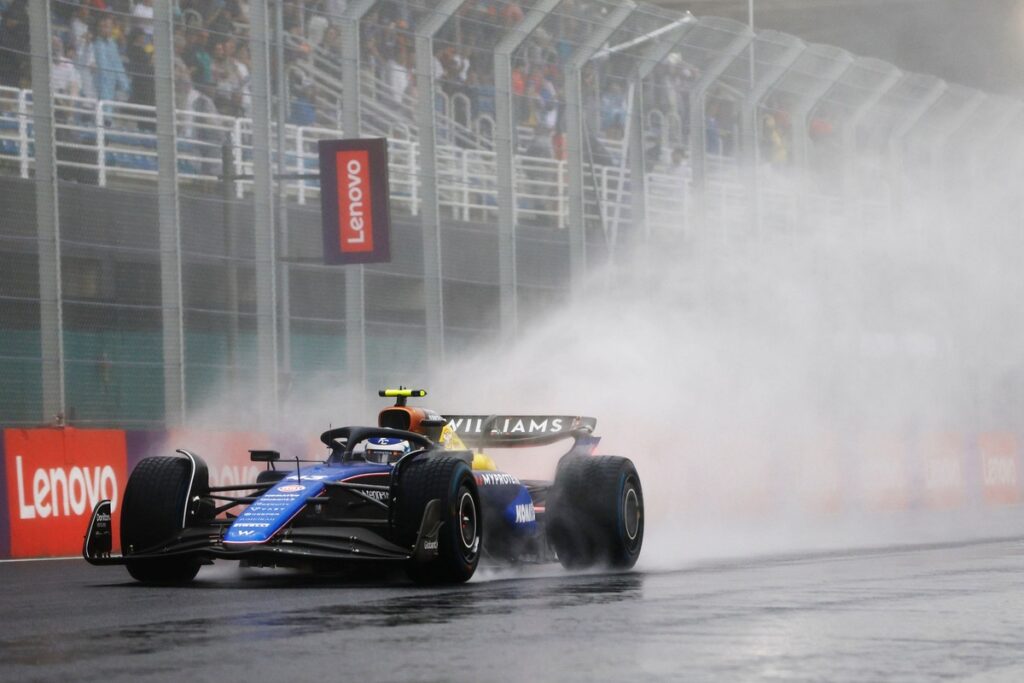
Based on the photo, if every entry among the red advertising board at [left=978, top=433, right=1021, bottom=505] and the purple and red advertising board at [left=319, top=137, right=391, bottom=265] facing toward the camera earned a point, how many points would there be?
2

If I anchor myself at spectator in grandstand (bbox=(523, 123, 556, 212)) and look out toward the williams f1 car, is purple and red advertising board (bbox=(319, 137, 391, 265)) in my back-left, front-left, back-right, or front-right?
front-right

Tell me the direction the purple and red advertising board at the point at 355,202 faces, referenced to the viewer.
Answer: facing the viewer

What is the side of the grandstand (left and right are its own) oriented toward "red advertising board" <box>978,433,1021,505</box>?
left

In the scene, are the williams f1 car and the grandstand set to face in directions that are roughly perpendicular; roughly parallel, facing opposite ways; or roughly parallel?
roughly perpendicular

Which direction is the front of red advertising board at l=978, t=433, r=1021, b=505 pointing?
toward the camera

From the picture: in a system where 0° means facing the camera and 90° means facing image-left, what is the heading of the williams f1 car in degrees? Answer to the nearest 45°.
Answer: approximately 45°

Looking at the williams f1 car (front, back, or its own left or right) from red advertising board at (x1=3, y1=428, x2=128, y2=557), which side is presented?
right
